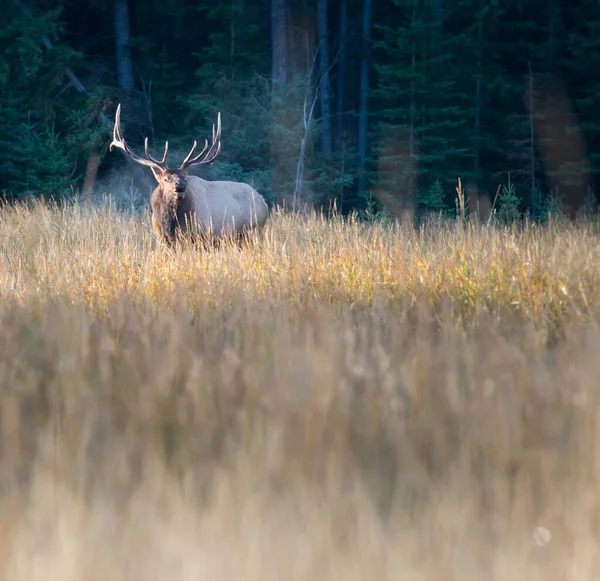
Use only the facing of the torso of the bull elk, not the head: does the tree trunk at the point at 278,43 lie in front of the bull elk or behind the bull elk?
behind

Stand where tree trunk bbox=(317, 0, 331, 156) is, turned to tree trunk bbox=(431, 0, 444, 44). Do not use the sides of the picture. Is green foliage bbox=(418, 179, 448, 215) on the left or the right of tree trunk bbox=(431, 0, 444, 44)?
right

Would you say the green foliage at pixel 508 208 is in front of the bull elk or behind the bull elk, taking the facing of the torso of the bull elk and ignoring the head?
behind

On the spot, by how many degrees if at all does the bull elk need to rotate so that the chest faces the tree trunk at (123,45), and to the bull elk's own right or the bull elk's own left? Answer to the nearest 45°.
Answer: approximately 135° to the bull elk's own right

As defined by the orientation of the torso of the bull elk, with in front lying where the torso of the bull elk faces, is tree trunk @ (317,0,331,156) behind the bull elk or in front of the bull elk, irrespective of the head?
behind

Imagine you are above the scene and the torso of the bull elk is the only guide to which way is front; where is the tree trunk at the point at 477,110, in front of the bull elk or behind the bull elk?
behind

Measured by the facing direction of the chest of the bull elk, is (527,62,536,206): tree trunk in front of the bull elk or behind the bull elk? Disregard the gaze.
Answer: behind

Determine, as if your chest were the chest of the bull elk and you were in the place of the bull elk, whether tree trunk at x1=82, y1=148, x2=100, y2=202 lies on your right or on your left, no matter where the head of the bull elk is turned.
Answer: on your right

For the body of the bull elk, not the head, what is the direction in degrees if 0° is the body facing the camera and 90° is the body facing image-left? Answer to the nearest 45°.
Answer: approximately 45°

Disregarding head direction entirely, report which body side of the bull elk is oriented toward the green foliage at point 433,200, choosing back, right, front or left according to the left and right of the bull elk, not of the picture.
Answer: back

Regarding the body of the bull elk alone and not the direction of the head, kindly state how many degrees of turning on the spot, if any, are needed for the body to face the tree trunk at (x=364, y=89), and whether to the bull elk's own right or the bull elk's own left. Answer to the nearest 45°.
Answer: approximately 135° to the bull elk's own right
